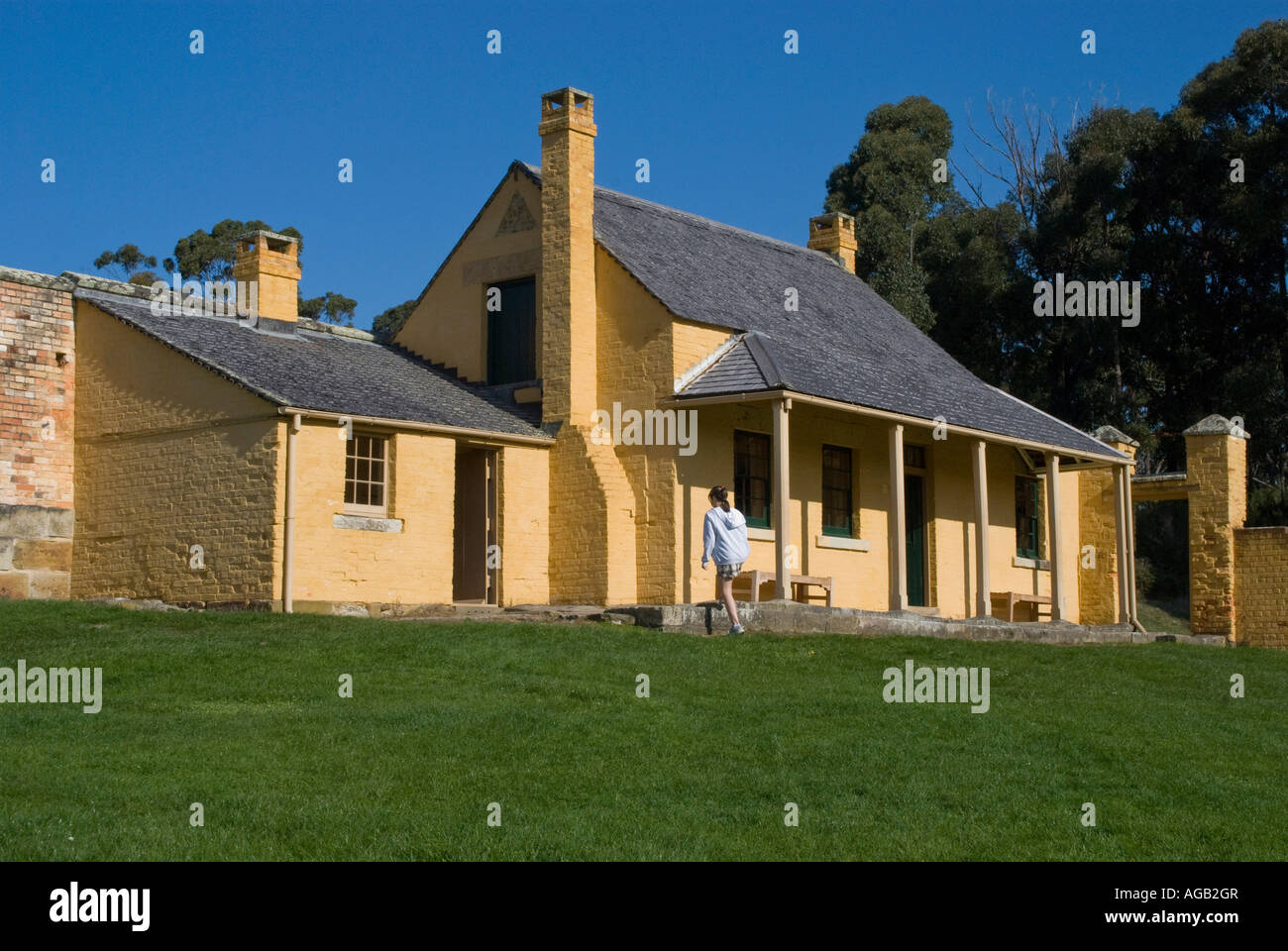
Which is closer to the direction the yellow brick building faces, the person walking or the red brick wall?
the person walking

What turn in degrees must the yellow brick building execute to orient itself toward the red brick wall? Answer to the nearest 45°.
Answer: approximately 135° to its right

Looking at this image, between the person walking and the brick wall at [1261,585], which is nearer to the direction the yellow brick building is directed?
the person walking

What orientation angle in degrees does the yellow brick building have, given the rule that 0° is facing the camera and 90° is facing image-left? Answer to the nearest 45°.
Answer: approximately 315°

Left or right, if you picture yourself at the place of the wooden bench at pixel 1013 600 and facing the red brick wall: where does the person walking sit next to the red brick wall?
left

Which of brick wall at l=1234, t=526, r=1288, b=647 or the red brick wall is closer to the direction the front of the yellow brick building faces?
the brick wall at l=1234, t=526, r=1288, b=647

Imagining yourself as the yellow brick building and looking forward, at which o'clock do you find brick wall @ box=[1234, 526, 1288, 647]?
The brick wall is roughly at 10 o'clock from the yellow brick building.
